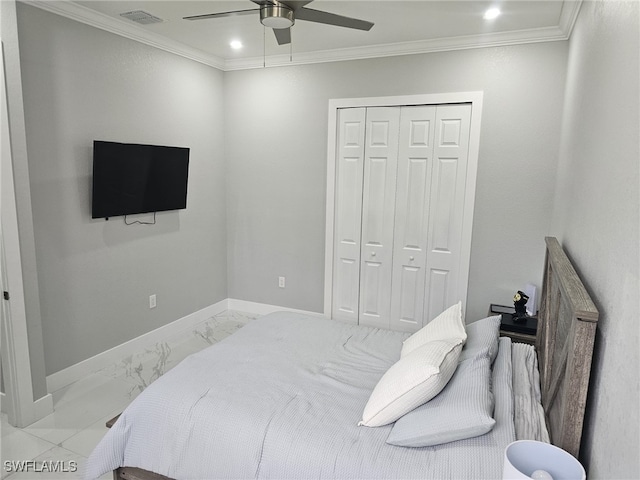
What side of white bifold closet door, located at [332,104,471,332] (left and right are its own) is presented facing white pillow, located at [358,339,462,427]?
front

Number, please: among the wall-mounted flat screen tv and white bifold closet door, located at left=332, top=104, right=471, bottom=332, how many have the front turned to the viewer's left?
0

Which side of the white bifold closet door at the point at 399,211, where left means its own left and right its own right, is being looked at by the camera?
front

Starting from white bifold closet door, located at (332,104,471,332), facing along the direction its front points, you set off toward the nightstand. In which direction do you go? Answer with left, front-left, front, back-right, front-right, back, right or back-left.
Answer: front-left

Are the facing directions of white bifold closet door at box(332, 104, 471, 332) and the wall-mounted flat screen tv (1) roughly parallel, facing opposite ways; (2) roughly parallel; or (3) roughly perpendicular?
roughly perpendicular

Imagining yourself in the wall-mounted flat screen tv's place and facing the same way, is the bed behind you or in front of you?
in front

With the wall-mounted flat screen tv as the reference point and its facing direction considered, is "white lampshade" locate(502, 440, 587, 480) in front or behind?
in front

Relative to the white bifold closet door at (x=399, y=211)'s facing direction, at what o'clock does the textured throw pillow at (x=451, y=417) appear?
The textured throw pillow is roughly at 12 o'clock from the white bifold closet door.

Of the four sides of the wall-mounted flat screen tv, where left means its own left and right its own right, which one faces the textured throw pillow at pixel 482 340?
front

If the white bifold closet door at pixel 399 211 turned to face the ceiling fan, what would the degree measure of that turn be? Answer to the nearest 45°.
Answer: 0° — it already faces it

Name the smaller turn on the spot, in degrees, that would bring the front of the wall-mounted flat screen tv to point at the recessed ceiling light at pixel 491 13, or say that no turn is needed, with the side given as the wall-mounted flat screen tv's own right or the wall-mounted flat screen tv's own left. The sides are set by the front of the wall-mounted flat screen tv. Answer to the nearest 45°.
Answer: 0° — it already faces it

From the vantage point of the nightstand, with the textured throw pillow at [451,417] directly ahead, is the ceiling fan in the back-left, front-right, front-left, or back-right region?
front-right
